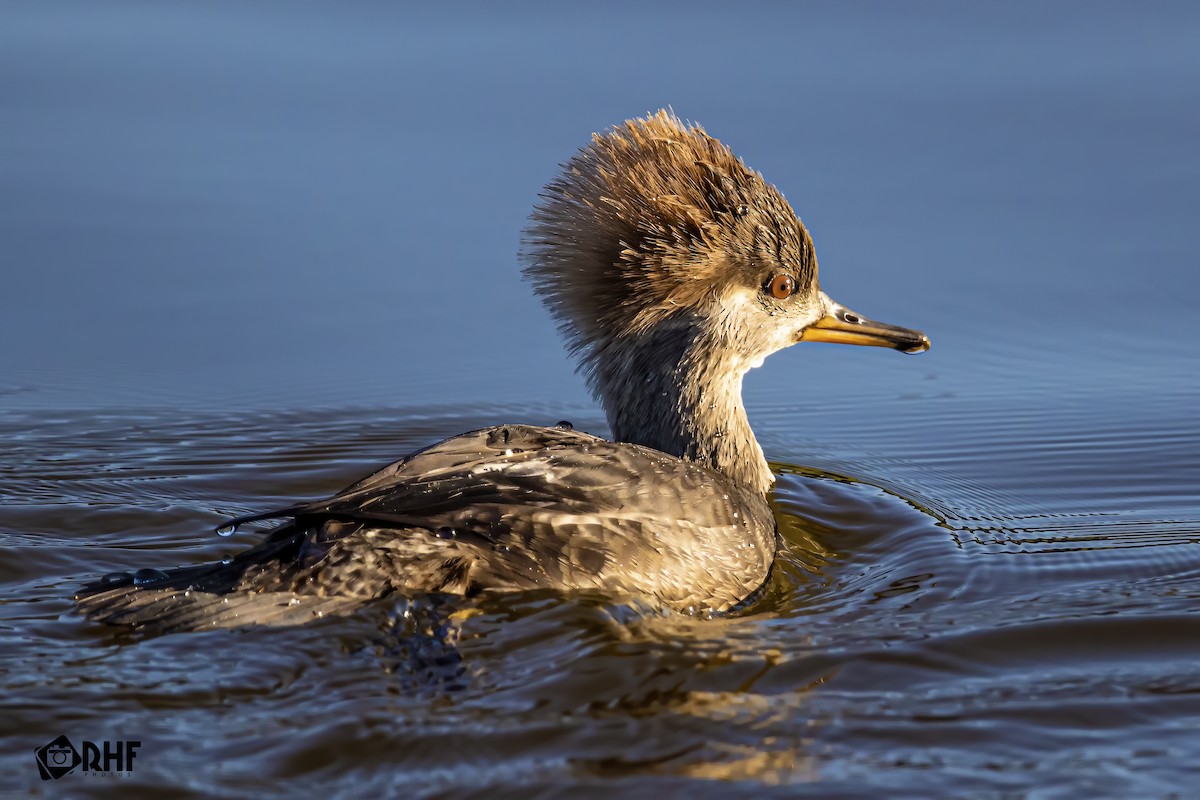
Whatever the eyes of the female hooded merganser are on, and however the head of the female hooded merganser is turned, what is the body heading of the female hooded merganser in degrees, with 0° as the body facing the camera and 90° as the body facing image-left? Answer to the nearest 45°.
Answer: approximately 270°
